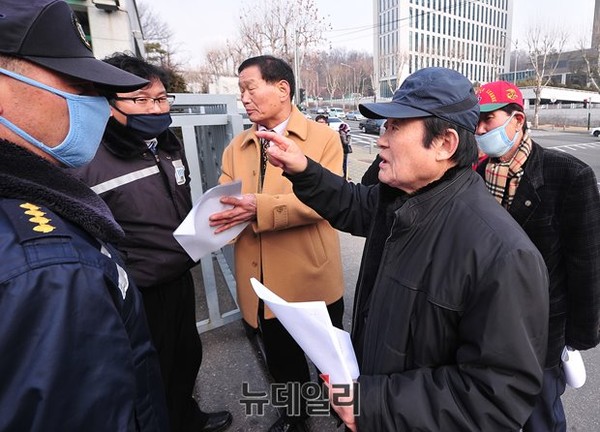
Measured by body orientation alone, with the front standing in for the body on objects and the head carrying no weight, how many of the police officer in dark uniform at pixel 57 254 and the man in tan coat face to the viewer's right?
1

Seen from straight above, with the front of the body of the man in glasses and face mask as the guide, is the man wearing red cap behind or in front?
in front

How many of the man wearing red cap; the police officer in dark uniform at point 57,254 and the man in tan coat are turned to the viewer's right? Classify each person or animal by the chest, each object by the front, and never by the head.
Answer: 1

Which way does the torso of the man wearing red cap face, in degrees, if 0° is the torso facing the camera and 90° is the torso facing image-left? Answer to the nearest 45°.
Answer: approximately 45°

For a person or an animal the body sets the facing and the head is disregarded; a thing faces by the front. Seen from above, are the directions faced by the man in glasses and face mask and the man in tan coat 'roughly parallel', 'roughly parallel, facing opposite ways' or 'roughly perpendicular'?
roughly perpendicular

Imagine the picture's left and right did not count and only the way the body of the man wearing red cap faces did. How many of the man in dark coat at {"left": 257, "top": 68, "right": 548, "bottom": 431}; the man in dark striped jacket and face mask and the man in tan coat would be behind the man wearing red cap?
0

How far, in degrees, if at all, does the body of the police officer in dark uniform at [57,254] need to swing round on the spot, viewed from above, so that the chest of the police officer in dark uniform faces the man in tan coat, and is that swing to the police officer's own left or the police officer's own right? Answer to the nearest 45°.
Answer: approximately 45° to the police officer's own left

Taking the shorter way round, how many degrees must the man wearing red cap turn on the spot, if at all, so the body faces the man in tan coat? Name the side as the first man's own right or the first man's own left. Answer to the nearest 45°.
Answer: approximately 45° to the first man's own right

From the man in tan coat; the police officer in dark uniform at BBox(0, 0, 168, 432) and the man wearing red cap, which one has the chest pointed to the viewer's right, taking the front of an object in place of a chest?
the police officer in dark uniform

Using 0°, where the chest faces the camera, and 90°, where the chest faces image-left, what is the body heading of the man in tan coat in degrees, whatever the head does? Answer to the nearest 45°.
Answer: approximately 45°

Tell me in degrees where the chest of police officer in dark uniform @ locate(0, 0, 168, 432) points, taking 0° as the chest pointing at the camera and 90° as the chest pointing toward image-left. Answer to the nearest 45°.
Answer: approximately 270°

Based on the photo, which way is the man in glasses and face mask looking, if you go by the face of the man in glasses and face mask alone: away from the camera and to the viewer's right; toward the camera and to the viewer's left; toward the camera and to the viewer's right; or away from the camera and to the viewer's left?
toward the camera and to the viewer's right

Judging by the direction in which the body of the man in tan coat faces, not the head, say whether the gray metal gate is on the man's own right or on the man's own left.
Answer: on the man's own right

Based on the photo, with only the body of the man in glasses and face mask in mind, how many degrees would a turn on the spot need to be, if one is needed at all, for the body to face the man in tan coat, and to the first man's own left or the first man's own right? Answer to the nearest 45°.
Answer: approximately 45° to the first man's own left

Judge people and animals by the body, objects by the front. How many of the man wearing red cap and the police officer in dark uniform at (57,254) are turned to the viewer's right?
1

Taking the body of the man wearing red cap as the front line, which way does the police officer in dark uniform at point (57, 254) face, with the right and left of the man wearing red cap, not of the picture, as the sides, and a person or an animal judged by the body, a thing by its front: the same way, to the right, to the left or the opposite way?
the opposite way
